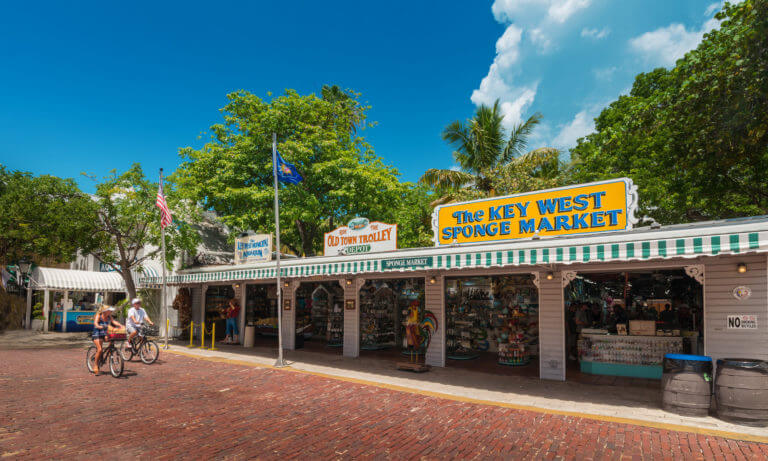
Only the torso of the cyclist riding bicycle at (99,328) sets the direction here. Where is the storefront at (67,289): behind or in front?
behind

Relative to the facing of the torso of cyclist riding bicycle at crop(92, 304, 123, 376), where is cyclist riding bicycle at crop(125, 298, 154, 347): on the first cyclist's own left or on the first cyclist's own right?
on the first cyclist's own left

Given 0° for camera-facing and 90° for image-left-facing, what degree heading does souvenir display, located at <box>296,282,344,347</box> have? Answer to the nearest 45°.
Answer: approximately 45°

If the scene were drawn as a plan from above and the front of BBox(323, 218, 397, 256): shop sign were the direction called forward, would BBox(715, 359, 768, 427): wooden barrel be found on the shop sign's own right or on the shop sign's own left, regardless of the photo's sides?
on the shop sign's own left

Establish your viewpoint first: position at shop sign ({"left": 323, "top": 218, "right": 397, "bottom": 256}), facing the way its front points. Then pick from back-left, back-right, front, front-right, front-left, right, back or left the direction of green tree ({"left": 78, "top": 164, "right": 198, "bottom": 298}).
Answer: right

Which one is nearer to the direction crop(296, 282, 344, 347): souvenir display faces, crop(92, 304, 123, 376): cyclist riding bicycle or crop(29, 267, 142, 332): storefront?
the cyclist riding bicycle

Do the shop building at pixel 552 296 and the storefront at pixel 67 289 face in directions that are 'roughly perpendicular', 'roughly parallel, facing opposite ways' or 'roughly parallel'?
roughly perpendicular

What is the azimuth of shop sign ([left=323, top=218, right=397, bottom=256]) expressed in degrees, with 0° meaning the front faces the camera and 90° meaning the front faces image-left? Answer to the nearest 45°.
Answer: approximately 45°
